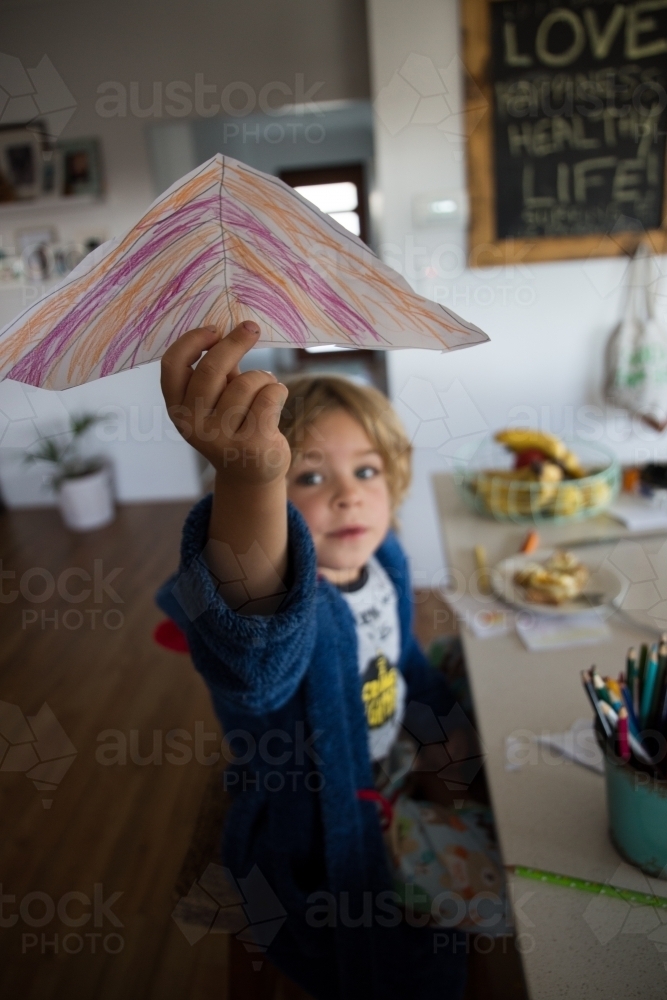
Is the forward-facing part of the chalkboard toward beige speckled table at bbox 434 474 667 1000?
yes

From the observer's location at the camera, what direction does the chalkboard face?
facing the viewer

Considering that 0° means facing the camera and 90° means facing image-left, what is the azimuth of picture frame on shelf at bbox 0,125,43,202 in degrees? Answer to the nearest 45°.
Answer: approximately 0°

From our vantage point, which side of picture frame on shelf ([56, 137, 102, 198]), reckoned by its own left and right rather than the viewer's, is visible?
front

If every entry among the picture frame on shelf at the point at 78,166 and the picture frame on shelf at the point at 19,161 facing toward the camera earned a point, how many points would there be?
2

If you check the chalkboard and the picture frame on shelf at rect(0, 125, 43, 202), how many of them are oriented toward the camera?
2
